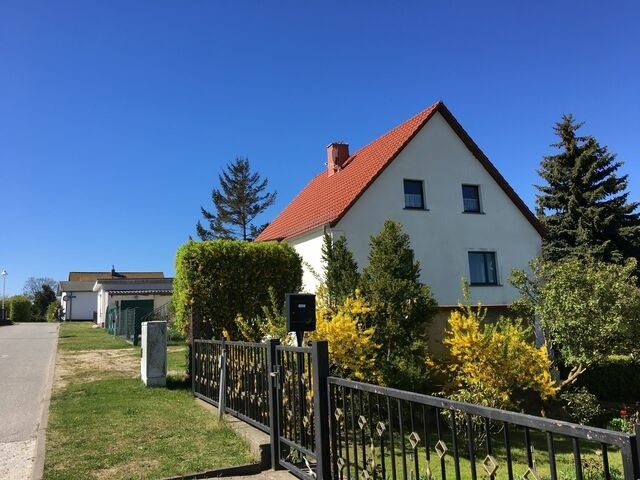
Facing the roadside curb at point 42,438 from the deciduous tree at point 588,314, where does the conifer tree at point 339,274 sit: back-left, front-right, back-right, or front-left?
front-right

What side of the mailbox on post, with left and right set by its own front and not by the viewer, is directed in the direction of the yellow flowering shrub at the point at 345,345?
back

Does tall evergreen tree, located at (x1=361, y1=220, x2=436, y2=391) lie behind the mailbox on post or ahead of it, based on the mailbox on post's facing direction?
behind

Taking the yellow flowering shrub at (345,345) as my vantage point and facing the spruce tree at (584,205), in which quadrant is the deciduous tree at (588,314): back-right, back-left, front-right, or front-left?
front-right

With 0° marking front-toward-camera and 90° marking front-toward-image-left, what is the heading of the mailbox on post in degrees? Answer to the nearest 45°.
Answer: approximately 0°

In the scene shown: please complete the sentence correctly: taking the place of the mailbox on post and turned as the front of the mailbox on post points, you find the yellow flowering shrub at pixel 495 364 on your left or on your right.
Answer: on your left

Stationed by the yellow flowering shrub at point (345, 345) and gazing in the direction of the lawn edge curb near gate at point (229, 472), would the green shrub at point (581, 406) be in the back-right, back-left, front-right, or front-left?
back-left

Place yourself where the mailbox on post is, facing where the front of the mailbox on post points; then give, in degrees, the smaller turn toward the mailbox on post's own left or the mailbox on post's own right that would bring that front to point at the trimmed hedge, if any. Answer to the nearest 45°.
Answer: approximately 180°

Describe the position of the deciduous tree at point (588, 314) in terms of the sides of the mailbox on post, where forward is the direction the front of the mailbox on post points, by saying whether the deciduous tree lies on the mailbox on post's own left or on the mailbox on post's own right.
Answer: on the mailbox on post's own left

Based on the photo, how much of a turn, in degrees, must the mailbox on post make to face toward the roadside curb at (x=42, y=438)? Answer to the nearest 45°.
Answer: approximately 90° to its right
